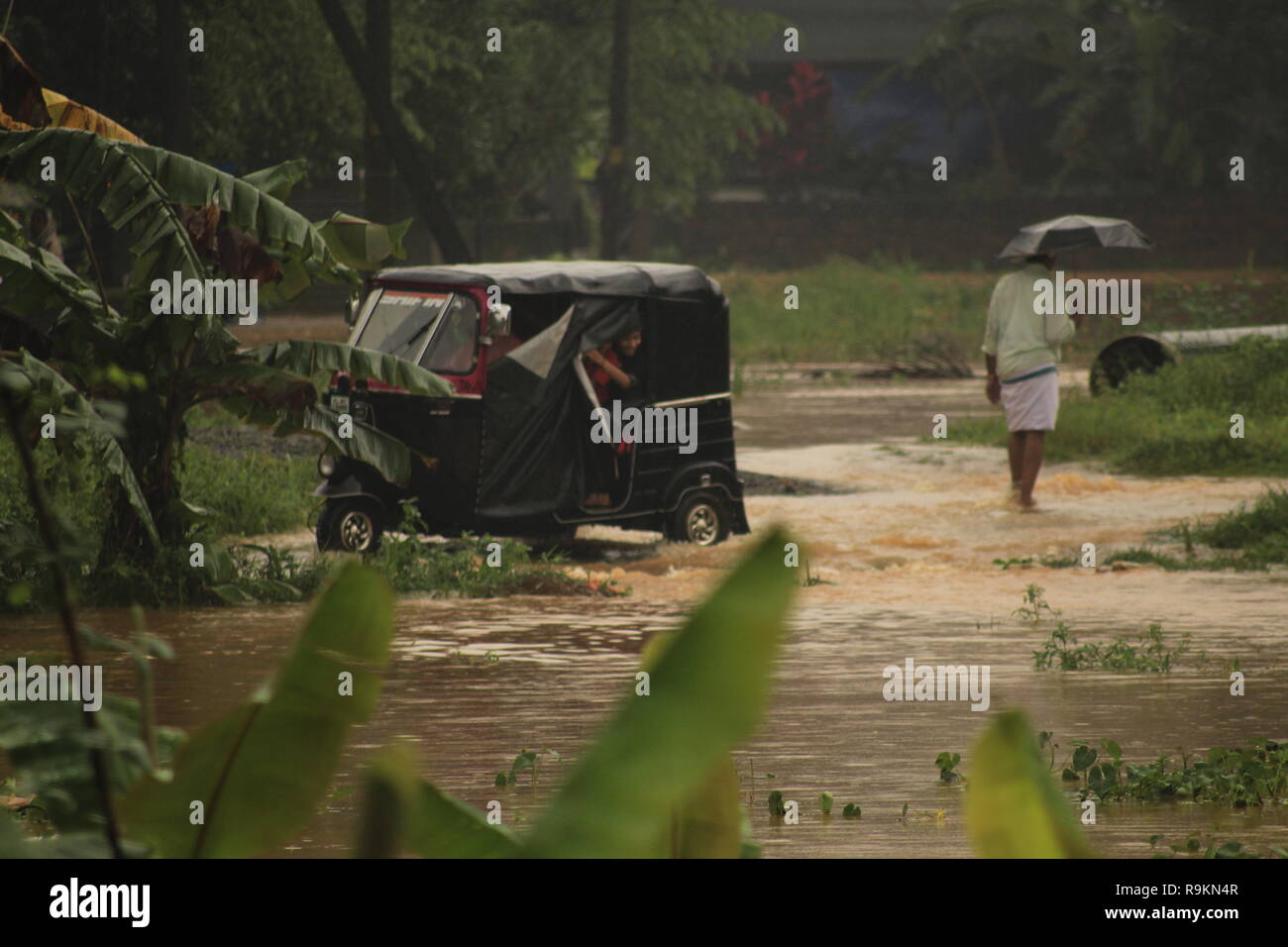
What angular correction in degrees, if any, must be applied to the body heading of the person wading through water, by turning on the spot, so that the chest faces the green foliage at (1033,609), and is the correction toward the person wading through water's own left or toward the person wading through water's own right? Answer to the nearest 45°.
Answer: approximately 135° to the person wading through water's own right

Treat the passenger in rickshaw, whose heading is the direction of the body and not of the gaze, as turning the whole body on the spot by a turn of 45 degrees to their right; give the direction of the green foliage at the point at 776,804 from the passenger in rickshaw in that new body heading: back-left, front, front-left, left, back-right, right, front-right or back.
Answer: left

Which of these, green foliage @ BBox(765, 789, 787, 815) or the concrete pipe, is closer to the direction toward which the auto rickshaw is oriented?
the green foliage

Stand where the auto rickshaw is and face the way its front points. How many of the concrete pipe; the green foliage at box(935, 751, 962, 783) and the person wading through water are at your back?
2

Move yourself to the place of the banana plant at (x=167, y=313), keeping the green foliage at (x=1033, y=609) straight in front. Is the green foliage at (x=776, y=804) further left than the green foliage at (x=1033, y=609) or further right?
right

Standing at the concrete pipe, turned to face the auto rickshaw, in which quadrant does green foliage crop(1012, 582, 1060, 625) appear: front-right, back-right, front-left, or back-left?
front-left

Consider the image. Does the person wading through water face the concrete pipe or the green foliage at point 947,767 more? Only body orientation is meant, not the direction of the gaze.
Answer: the concrete pipe

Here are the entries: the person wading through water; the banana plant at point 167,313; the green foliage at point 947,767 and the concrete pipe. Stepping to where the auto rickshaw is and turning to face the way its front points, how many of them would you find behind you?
2

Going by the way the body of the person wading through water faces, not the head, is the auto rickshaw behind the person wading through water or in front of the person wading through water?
behind

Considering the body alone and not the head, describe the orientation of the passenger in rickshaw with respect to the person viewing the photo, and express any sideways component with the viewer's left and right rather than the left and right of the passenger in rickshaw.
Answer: facing the viewer and to the left of the viewer

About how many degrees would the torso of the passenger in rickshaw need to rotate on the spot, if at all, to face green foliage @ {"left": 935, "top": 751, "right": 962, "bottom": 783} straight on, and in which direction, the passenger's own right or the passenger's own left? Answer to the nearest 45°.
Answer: approximately 45° to the passenger's own left

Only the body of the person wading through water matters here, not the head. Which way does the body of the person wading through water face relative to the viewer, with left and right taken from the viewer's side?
facing away from the viewer and to the right of the viewer

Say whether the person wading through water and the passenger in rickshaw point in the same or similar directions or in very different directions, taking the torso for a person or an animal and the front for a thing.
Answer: very different directions
